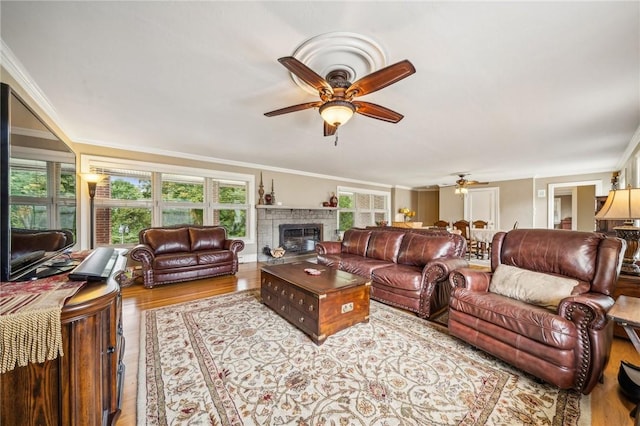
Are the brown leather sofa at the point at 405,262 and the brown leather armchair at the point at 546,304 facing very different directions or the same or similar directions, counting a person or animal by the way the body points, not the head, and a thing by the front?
same or similar directions

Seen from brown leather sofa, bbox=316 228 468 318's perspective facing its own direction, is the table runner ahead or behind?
ahead

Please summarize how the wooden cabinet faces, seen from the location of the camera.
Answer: facing to the right of the viewer

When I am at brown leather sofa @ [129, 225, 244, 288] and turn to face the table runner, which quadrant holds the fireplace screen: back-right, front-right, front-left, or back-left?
back-left

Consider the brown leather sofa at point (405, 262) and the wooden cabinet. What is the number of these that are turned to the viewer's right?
1

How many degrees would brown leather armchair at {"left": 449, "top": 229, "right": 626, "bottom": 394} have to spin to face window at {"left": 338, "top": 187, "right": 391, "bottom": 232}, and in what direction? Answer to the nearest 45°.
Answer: approximately 90° to its right

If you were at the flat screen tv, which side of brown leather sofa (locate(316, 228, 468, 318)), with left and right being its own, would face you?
front

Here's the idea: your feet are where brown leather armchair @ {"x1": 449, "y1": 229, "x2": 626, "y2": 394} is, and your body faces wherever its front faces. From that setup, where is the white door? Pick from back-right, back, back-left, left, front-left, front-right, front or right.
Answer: back-right

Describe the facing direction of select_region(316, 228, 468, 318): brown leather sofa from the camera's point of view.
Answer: facing the viewer and to the left of the viewer

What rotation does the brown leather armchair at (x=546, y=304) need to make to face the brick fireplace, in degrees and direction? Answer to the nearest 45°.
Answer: approximately 45° to its right

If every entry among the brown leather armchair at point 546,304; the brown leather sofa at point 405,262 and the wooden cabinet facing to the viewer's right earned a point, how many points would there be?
1

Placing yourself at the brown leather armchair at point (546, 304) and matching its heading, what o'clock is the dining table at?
The dining table is roughly at 4 o'clock from the brown leather armchair.

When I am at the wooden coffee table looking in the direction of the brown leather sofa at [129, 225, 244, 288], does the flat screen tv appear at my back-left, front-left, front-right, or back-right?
front-left

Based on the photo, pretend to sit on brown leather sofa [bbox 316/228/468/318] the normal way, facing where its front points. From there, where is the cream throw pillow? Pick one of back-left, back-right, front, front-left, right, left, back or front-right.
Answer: left

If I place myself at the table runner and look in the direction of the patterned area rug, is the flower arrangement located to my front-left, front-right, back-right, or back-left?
front-left

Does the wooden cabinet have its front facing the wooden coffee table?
yes
